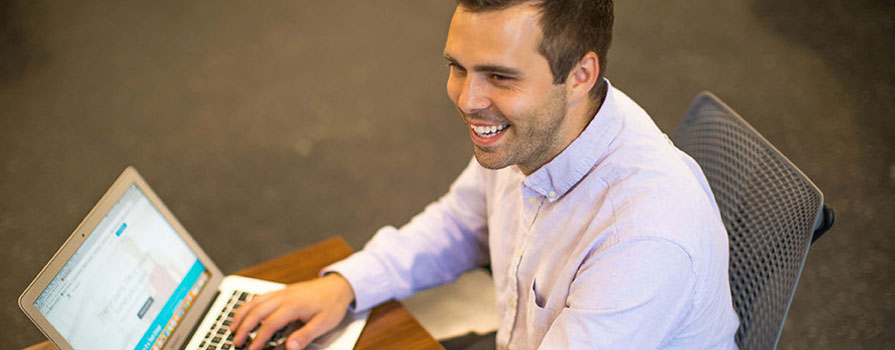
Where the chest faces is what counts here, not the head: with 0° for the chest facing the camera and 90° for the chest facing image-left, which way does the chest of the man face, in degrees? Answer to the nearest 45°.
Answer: approximately 45°

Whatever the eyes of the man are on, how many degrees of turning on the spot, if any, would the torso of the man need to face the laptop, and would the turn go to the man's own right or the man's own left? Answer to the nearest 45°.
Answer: approximately 45° to the man's own right

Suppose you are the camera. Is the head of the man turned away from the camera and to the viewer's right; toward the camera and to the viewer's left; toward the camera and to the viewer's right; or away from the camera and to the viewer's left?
toward the camera and to the viewer's left
